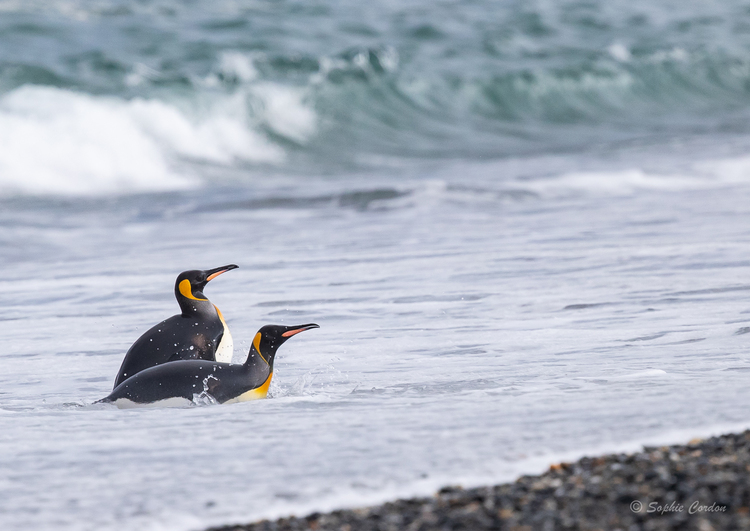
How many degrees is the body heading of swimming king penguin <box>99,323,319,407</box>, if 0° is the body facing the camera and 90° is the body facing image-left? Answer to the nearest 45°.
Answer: approximately 270°

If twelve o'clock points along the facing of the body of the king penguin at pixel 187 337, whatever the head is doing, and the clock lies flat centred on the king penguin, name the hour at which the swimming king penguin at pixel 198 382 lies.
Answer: The swimming king penguin is roughly at 3 o'clock from the king penguin.

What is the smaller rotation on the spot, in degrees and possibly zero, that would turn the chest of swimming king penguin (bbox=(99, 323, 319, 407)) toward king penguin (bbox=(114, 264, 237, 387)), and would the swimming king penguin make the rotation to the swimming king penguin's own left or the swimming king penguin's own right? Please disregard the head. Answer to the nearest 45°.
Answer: approximately 90° to the swimming king penguin's own left

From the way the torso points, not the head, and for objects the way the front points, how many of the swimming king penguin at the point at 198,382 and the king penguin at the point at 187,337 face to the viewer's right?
2

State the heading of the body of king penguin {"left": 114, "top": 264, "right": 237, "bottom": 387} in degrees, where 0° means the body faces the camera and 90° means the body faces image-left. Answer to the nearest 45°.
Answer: approximately 270°
